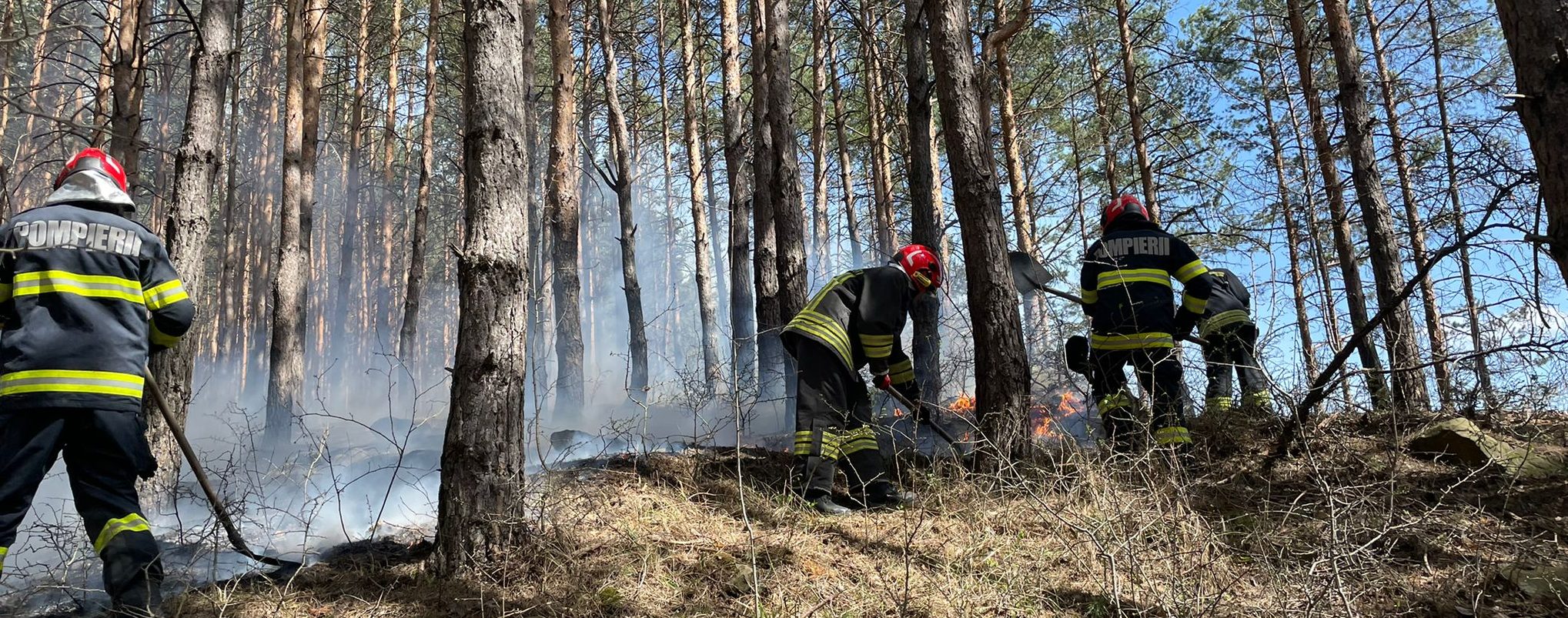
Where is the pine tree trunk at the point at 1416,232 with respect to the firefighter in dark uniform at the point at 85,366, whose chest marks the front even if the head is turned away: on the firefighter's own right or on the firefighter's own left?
on the firefighter's own right

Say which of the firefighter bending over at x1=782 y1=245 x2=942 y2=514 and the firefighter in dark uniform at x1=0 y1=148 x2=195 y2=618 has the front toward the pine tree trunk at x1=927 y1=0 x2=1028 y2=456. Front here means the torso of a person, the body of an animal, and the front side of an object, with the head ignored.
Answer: the firefighter bending over

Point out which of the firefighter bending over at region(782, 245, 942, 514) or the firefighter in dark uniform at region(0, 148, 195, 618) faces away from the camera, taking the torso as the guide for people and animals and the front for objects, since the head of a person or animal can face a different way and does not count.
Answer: the firefighter in dark uniform

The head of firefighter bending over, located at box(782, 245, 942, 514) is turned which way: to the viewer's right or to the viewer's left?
to the viewer's right

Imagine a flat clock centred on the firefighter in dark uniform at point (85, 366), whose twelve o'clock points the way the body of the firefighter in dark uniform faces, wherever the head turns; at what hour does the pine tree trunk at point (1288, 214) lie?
The pine tree trunk is roughly at 3 o'clock from the firefighter in dark uniform.

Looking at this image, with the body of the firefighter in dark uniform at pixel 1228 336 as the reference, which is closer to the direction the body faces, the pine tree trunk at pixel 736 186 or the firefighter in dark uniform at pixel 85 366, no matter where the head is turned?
the pine tree trunk

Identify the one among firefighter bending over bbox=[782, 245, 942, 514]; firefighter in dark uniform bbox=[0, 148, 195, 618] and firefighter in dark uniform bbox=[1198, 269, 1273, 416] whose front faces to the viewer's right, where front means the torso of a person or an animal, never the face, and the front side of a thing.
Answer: the firefighter bending over

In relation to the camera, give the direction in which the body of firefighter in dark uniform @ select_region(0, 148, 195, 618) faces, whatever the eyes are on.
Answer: away from the camera

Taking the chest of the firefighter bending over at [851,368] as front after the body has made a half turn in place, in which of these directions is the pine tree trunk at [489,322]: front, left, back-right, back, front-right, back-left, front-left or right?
front-left

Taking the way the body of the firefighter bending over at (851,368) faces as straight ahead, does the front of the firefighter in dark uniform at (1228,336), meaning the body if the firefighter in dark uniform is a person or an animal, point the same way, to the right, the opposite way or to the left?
to the left

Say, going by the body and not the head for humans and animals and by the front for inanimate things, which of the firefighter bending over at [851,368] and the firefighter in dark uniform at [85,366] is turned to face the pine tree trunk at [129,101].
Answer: the firefighter in dark uniform

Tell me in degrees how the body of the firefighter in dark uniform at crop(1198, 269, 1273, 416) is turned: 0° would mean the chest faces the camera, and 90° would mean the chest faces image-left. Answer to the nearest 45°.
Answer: approximately 135°

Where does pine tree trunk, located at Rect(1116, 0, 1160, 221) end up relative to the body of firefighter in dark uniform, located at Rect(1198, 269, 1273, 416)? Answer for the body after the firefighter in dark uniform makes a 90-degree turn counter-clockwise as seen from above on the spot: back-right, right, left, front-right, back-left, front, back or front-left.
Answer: back-right

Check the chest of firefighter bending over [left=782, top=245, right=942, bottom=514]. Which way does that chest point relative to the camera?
to the viewer's right

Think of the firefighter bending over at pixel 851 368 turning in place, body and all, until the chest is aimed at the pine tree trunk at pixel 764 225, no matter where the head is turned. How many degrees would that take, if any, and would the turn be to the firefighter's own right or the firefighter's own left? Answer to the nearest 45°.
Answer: approximately 90° to the firefighter's own left

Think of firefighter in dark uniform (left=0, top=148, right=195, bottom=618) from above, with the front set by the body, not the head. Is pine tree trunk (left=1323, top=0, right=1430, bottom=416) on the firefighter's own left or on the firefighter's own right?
on the firefighter's own right

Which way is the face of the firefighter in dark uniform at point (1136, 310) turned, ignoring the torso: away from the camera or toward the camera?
away from the camera

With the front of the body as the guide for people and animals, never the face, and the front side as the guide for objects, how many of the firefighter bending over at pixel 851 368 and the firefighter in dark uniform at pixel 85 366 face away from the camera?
1
